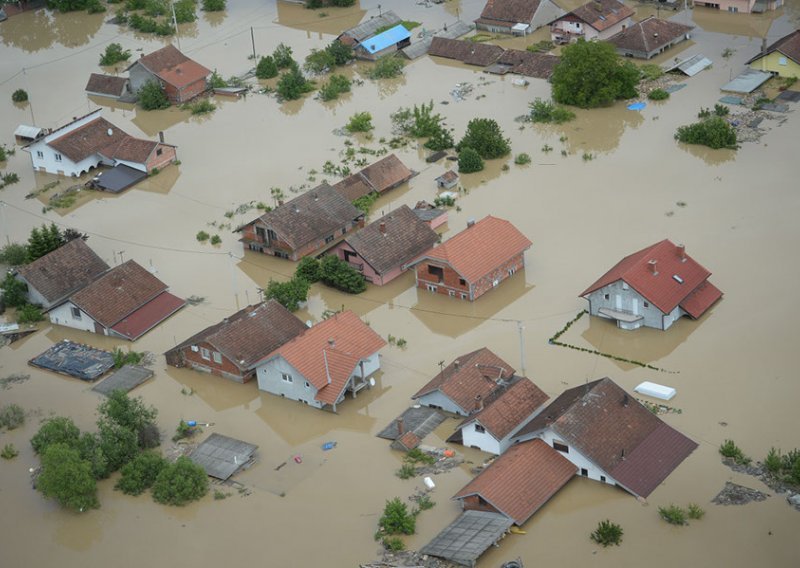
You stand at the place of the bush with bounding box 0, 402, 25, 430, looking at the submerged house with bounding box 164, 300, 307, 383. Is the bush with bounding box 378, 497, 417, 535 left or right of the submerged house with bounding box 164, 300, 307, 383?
right

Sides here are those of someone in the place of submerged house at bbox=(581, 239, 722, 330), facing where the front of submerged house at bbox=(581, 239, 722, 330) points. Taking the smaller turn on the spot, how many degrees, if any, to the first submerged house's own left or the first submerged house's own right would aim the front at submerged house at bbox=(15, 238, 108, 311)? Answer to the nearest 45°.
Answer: approximately 45° to the first submerged house's own right

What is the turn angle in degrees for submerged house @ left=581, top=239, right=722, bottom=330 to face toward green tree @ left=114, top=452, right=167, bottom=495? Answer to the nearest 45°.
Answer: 0° — it already faces it

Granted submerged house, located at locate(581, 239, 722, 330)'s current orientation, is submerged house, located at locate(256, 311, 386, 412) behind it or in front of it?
in front

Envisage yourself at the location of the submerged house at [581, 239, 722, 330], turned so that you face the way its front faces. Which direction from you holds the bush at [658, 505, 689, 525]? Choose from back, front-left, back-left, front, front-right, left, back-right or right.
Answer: front-left

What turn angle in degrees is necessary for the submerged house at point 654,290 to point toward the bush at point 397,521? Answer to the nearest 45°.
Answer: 0° — it already faces it

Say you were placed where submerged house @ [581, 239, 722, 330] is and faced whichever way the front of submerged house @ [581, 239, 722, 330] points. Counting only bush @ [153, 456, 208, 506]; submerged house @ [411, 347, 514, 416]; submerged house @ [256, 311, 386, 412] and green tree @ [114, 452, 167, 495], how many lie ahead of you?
4

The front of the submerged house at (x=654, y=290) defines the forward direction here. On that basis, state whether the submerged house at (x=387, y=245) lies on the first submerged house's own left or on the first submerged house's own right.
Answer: on the first submerged house's own right

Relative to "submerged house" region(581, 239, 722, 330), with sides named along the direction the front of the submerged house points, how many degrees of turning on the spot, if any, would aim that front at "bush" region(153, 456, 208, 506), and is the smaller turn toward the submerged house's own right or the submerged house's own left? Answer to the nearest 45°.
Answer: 0° — it already faces it

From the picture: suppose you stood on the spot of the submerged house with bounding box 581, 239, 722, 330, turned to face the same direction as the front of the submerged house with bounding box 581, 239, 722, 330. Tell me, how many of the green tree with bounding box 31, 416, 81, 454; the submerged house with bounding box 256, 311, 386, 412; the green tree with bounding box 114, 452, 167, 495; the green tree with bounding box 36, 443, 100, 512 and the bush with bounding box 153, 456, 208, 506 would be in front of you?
5

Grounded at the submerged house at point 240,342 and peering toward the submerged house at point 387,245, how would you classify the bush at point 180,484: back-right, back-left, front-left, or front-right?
back-right

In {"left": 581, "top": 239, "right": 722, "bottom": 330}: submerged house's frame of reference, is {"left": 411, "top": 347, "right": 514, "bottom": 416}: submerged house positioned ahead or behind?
ahead

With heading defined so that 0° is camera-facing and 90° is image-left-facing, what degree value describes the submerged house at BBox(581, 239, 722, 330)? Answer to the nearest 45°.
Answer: approximately 45°
